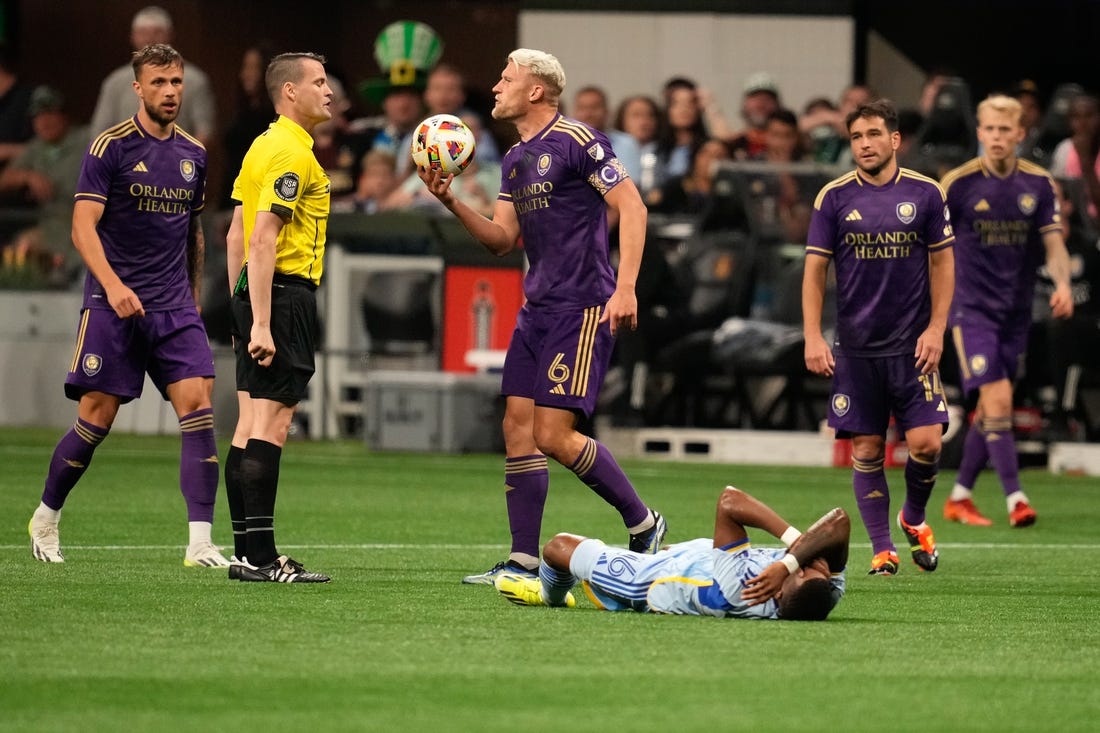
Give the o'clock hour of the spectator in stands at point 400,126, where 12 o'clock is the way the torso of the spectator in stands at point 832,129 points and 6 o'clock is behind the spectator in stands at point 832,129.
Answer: the spectator in stands at point 400,126 is roughly at 3 o'clock from the spectator in stands at point 832,129.

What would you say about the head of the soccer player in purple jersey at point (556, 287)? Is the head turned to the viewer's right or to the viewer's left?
to the viewer's left

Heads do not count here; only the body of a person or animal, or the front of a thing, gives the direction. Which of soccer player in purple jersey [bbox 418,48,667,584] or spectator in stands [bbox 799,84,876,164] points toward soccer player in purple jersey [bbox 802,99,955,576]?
the spectator in stands

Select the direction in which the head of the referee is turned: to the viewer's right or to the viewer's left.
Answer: to the viewer's right

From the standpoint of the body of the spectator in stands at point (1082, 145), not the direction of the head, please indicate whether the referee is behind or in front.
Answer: in front

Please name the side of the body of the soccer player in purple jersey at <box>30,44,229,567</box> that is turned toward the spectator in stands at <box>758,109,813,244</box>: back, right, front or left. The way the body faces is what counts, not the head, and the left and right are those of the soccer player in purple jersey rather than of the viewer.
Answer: left

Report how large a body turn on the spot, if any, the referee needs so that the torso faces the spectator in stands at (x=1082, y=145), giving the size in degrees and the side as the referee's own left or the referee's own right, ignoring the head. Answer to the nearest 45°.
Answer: approximately 45° to the referee's own left

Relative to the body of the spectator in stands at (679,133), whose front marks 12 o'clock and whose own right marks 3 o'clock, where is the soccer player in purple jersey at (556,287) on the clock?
The soccer player in purple jersey is roughly at 12 o'clock from the spectator in stands.

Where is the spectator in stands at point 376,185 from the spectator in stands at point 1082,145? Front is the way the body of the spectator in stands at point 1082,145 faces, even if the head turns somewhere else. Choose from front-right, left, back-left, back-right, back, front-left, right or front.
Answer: right

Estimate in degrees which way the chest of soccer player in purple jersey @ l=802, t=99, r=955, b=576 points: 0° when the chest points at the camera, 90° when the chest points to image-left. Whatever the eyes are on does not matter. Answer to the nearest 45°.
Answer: approximately 0°

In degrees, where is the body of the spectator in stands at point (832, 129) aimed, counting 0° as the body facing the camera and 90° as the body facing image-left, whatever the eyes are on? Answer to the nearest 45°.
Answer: approximately 0°
